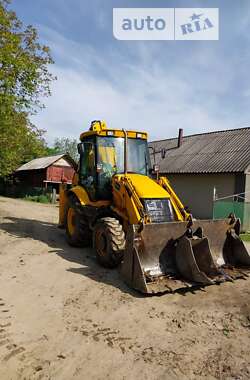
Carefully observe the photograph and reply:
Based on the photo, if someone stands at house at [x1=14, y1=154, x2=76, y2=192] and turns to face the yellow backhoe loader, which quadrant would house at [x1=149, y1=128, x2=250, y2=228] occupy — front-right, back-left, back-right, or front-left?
front-left

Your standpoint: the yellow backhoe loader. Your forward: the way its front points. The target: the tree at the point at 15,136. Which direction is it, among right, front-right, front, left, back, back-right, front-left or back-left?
back

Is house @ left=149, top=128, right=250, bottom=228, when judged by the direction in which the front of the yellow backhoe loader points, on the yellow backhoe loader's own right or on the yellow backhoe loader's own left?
on the yellow backhoe loader's own left

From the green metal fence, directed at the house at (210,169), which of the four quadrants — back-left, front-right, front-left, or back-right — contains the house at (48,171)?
front-left

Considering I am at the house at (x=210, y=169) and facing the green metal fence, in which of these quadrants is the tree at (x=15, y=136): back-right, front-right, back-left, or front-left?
front-right

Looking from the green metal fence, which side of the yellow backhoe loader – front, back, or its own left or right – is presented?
left

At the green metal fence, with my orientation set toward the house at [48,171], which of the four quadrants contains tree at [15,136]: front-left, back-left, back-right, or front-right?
front-left

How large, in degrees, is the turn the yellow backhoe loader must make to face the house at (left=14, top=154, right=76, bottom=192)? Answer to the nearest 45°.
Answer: approximately 135° to its left
